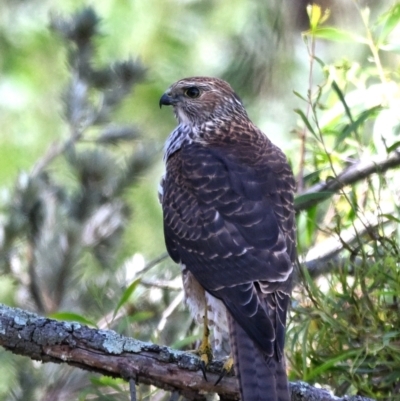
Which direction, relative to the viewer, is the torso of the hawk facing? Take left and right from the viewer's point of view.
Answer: facing away from the viewer and to the left of the viewer

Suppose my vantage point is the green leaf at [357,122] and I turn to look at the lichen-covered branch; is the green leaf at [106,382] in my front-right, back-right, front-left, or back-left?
front-right
